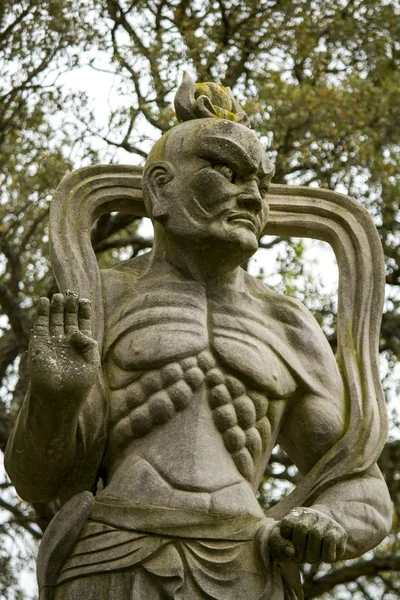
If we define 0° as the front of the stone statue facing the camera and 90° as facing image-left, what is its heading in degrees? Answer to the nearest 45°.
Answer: approximately 0°
